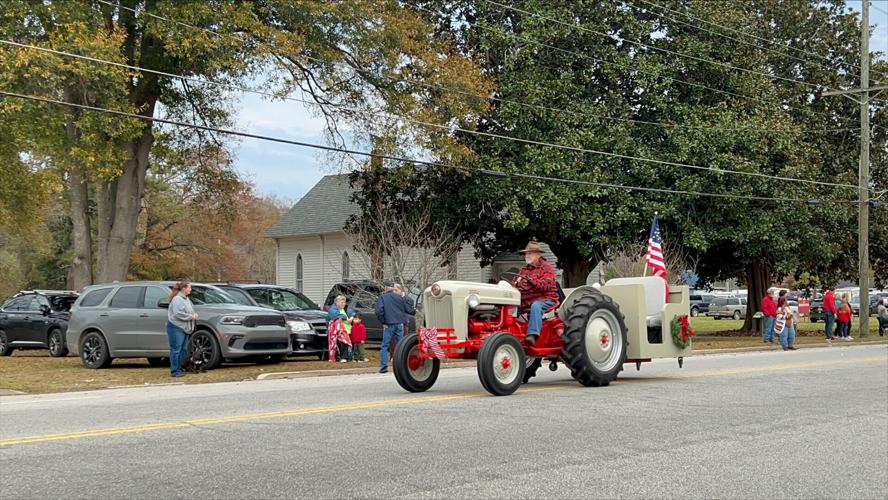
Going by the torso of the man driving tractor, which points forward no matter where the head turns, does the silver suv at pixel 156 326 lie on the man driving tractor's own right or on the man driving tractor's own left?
on the man driving tractor's own right

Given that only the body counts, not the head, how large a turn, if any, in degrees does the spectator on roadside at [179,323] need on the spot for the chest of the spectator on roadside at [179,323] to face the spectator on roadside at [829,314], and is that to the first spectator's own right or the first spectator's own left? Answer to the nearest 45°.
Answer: approximately 45° to the first spectator's own left

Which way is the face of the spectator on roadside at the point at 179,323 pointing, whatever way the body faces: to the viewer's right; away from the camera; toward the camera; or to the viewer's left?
to the viewer's right

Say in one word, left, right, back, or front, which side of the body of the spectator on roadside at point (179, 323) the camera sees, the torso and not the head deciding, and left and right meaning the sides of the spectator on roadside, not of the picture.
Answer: right
